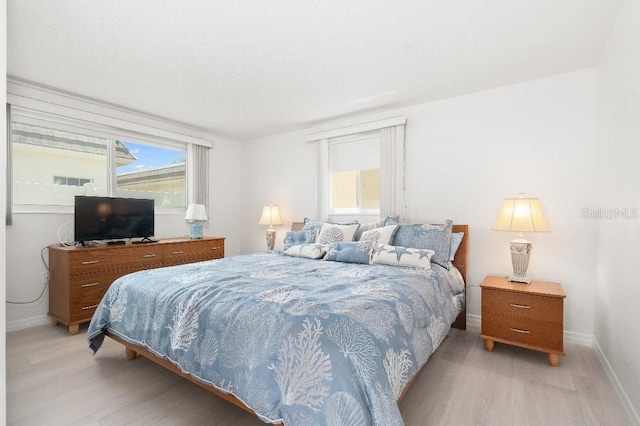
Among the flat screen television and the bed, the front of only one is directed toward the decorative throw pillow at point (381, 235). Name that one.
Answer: the flat screen television

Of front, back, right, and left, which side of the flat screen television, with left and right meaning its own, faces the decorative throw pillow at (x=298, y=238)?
front

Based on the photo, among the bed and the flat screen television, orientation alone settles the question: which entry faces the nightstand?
the flat screen television

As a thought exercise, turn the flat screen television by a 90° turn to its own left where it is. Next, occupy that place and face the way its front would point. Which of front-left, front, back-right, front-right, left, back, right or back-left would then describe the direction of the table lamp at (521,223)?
right

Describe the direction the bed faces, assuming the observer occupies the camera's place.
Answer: facing the viewer and to the left of the viewer

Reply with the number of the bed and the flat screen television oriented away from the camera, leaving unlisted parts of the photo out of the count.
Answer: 0

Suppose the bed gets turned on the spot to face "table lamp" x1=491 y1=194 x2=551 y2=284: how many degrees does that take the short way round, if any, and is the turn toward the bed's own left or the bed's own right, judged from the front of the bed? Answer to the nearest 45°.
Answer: approximately 135° to the bed's own left

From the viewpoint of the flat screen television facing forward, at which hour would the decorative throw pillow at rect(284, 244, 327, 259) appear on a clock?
The decorative throw pillow is roughly at 12 o'clock from the flat screen television.

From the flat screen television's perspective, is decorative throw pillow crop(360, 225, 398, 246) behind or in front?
in front

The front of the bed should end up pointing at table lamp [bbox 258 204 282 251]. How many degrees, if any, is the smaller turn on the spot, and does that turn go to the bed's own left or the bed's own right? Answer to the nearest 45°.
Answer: approximately 135° to the bed's own right

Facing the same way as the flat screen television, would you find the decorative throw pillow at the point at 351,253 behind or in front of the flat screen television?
in front

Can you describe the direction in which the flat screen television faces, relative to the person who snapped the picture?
facing the viewer and to the right of the viewer

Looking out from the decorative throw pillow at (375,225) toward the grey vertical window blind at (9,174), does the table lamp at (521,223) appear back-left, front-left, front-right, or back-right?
back-left

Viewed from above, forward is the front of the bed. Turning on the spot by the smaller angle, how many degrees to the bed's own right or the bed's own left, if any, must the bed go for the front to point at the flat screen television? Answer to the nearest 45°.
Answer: approximately 90° to the bed's own right
